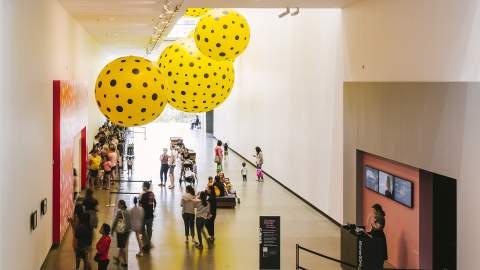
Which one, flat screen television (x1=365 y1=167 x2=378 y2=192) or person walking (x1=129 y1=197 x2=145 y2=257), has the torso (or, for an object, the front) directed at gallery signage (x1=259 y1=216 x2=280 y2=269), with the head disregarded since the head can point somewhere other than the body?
the flat screen television

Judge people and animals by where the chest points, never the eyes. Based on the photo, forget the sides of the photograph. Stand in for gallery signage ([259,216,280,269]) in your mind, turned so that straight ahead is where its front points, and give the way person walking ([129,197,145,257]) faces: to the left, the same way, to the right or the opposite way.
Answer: the opposite way

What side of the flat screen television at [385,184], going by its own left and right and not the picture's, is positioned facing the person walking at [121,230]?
front

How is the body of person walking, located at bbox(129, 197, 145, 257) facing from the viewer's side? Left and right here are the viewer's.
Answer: facing away from the viewer

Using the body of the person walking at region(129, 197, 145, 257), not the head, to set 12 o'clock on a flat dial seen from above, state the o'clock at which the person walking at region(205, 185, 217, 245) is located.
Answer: the person walking at region(205, 185, 217, 245) is roughly at 2 o'clock from the person walking at region(129, 197, 145, 257).

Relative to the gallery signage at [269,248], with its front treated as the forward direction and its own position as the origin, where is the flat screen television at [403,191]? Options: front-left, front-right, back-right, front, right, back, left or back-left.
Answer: left

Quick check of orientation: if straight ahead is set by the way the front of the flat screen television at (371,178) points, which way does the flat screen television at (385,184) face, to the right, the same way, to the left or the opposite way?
the same way

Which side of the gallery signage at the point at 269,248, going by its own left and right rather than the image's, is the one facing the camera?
front

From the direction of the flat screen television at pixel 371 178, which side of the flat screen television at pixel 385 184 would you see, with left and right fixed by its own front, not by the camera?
right

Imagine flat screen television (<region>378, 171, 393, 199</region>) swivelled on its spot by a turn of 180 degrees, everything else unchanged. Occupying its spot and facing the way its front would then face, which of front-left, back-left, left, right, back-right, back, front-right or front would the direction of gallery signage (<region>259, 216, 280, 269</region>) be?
back

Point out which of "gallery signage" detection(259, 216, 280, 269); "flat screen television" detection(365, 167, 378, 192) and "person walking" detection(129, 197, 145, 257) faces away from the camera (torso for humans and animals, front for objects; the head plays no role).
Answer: the person walking
